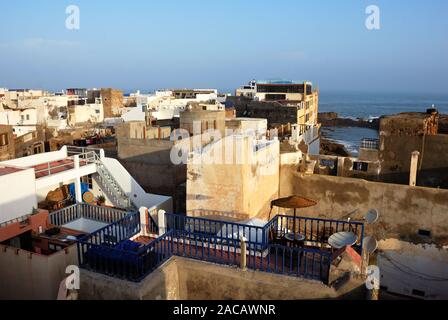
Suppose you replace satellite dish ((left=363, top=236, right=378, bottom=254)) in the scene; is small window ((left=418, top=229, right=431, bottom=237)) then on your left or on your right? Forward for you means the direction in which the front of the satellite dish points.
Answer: on your left

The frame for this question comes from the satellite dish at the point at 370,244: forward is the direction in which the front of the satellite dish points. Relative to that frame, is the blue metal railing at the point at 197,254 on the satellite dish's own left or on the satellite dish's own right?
on the satellite dish's own right

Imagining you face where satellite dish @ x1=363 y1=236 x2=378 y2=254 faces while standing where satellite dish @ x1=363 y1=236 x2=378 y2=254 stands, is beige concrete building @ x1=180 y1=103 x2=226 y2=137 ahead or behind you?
behind

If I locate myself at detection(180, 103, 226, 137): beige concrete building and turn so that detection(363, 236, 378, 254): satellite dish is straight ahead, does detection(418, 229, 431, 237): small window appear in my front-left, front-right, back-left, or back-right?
front-left
